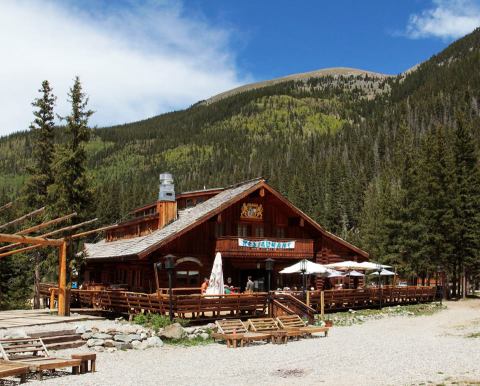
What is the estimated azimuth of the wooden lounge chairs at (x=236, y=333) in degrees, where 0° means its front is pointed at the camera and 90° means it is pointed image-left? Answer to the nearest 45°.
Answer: approximately 315°

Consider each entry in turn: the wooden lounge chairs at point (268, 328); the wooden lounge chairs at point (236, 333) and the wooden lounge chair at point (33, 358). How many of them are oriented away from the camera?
0

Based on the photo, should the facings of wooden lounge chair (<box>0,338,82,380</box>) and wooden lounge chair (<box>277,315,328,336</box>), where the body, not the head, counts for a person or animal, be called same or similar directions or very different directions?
same or similar directions

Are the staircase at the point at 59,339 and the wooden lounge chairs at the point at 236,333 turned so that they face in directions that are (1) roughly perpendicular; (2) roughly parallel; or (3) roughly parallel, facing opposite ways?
roughly parallel

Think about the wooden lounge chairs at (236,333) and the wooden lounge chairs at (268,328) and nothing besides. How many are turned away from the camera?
0

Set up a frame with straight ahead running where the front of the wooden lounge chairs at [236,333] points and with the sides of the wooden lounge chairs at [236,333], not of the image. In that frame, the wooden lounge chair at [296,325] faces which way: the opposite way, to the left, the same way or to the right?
the same way

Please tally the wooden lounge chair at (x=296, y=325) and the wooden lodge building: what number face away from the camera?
0

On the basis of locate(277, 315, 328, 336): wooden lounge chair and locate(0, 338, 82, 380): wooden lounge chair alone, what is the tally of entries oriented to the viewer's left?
0

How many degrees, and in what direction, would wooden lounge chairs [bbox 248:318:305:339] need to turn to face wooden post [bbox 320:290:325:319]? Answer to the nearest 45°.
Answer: approximately 135° to its left

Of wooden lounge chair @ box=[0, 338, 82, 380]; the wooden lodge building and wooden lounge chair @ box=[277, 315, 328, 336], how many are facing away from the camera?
0

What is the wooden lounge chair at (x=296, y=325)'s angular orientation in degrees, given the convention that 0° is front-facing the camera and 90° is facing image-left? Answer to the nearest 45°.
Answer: approximately 315°

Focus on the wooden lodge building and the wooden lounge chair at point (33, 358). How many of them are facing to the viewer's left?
0

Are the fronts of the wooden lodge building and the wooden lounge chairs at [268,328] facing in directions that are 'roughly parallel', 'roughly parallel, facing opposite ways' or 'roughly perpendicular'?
roughly parallel

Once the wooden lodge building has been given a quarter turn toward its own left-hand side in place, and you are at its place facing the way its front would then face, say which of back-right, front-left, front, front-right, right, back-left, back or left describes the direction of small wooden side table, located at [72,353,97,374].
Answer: back-right
